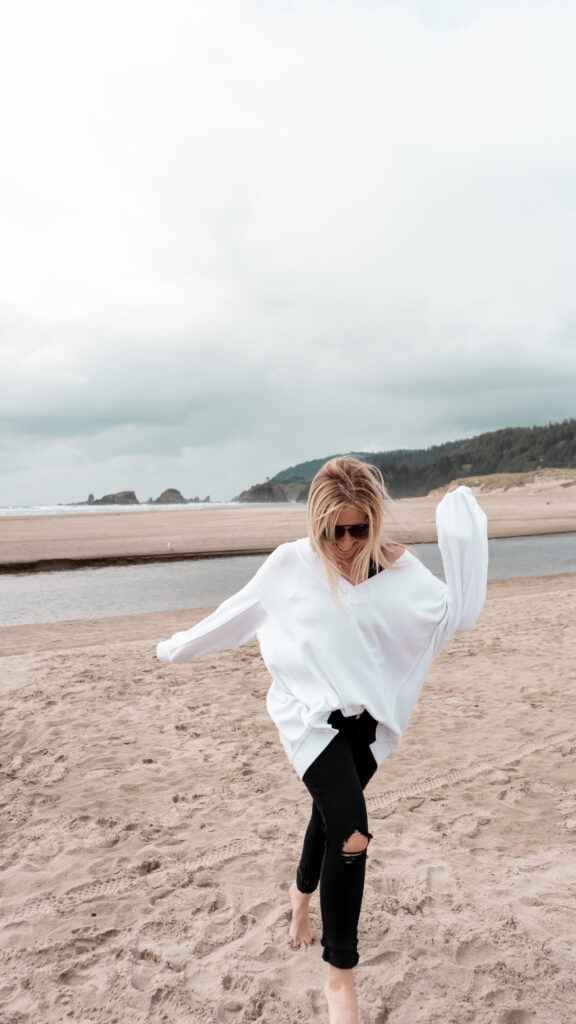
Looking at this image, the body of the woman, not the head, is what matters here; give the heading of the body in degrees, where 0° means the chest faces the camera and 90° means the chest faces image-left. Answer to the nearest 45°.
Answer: approximately 0°
